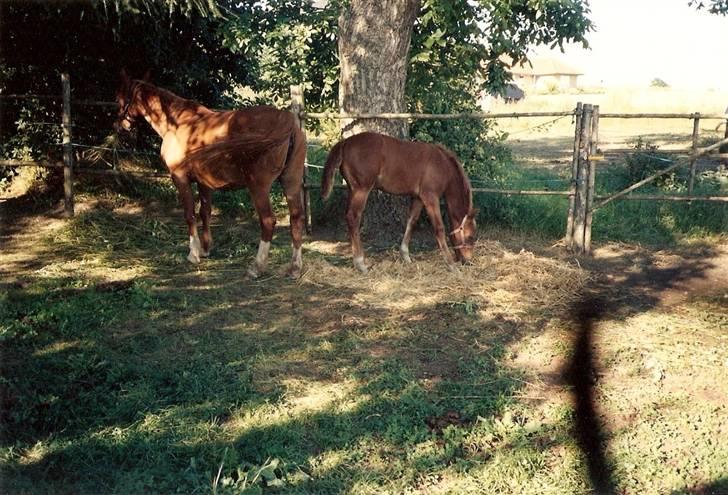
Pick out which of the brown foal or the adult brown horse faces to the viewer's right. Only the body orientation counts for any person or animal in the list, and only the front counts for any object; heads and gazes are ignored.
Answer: the brown foal

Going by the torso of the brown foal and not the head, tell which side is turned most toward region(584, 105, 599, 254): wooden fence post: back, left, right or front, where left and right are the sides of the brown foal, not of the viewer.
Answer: front

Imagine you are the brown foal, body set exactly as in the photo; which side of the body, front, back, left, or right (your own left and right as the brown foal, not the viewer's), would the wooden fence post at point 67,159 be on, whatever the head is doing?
back

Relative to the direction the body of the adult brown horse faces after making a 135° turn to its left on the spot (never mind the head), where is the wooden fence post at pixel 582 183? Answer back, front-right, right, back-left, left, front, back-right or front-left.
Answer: left

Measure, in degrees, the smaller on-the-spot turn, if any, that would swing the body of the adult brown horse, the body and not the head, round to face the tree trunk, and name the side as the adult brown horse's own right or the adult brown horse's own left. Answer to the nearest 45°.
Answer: approximately 90° to the adult brown horse's own right

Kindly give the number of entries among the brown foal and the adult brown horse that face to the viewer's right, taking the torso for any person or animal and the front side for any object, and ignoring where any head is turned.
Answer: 1

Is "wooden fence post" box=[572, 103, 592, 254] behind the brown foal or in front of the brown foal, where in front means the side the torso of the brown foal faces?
in front

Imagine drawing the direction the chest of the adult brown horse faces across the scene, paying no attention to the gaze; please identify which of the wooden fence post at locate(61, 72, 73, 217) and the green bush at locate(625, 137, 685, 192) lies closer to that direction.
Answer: the wooden fence post

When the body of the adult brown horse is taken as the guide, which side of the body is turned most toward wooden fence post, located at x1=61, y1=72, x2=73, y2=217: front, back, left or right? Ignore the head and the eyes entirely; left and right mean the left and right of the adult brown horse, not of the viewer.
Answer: front

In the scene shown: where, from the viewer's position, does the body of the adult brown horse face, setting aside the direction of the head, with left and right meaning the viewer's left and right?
facing away from the viewer and to the left of the viewer

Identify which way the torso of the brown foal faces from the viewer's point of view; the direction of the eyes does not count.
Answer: to the viewer's right

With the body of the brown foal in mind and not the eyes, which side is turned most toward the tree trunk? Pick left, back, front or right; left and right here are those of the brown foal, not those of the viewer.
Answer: left

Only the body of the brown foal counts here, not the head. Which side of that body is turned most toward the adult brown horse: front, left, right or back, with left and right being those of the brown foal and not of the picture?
back

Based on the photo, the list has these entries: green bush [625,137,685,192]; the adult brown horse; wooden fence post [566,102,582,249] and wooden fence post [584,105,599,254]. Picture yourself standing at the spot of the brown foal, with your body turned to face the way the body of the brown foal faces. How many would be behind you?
1

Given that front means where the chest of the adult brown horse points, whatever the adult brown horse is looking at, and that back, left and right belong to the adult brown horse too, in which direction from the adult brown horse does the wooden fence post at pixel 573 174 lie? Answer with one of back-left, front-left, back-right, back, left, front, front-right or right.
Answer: back-right

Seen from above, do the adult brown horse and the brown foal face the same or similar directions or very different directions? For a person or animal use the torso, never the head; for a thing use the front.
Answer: very different directions
